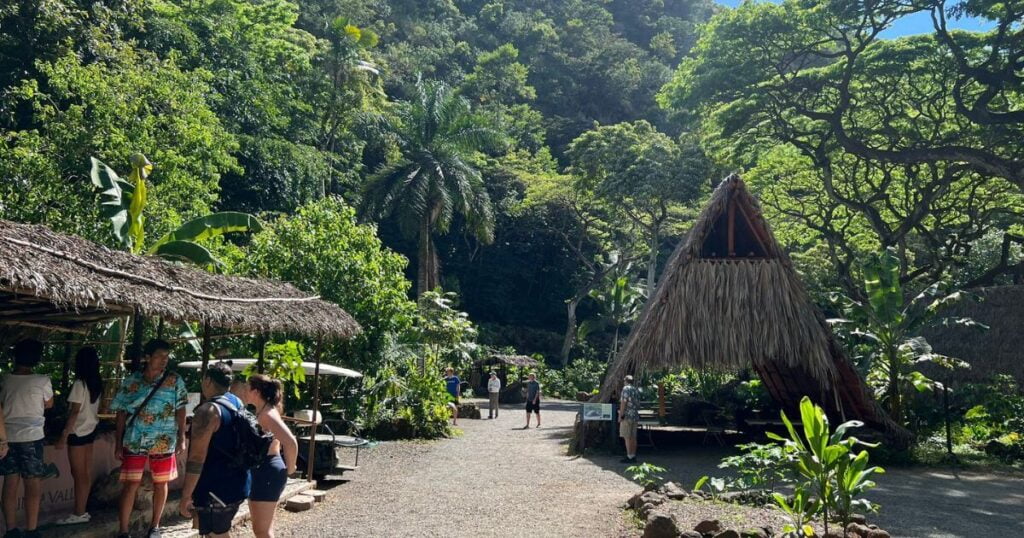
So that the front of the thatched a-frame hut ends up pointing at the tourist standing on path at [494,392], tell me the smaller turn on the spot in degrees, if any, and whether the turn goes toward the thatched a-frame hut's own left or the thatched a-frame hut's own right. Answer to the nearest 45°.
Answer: approximately 135° to the thatched a-frame hut's own right

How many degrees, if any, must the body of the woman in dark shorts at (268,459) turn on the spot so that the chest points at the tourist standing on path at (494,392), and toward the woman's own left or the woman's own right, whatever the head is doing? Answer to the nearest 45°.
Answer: approximately 90° to the woman's own right

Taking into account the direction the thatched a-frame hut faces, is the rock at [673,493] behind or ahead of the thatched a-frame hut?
ahead

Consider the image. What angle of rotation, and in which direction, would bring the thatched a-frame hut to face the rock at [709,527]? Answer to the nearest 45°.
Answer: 0° — it already faces it

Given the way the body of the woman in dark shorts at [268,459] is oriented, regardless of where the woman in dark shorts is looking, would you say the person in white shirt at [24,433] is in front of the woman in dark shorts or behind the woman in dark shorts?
in front

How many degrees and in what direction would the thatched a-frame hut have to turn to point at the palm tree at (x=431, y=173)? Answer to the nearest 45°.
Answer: approximately 135° to its right

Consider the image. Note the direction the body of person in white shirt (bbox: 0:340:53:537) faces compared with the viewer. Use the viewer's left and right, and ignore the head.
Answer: facing away from the viewer

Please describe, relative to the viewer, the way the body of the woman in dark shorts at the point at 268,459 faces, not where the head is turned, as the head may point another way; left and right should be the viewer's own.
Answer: facing to the left of the viewer

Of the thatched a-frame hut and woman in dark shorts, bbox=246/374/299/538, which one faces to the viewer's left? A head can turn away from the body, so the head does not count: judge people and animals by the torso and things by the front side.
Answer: the woman in dark shorts

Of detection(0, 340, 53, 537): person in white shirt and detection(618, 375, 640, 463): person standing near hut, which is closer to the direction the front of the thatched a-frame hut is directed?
the person in white shirt
